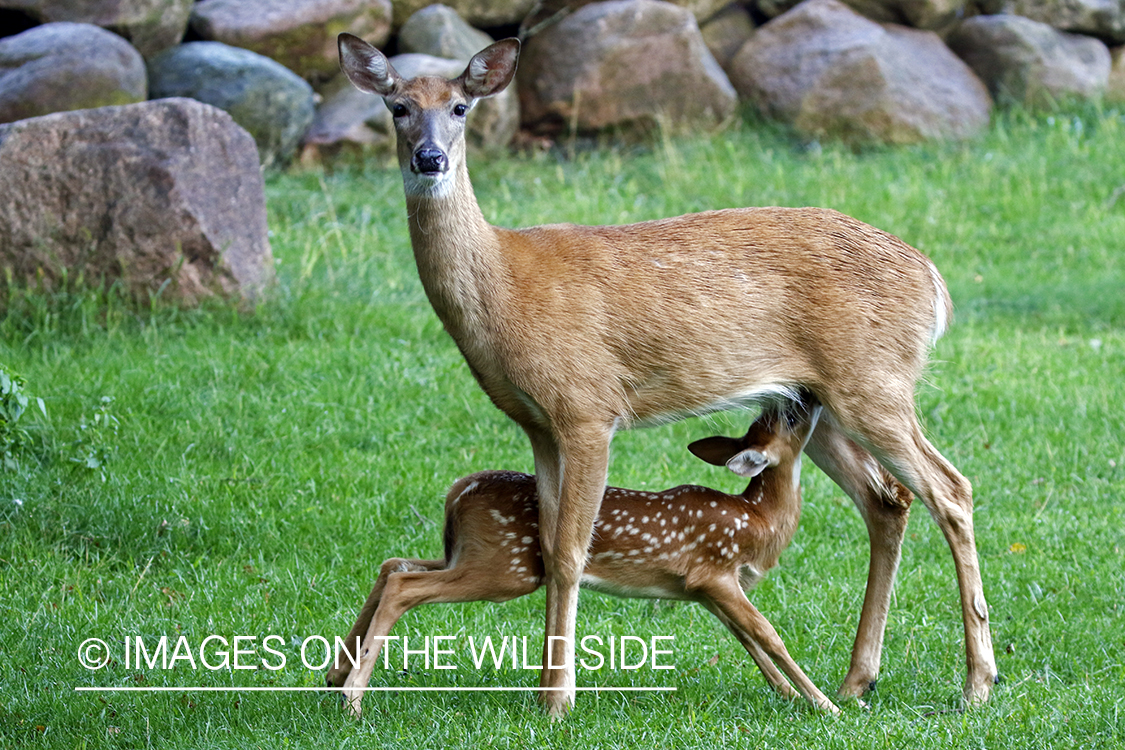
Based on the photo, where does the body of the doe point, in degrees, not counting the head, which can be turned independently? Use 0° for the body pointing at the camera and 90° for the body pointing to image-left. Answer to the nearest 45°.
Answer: approximately 90°

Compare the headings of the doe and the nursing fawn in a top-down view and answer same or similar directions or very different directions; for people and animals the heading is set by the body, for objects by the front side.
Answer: very different directions

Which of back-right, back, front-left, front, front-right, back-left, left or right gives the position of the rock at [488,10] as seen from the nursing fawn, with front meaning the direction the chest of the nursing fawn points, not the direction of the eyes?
left

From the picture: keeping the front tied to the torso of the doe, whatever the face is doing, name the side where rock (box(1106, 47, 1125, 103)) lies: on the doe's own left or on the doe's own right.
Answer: on the doe's own right

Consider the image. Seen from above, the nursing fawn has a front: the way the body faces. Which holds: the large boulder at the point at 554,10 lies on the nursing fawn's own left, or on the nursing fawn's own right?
on the nursing fawn's own left

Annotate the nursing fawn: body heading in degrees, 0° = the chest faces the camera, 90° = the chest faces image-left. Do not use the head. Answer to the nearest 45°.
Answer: approximately 270°

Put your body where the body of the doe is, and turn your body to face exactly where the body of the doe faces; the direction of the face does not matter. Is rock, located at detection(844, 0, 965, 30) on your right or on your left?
on your right

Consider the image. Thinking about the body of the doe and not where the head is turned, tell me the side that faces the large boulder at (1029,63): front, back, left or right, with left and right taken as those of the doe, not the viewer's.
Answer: right

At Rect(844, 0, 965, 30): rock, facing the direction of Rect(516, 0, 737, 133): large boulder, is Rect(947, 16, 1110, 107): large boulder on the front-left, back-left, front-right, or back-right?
back-left

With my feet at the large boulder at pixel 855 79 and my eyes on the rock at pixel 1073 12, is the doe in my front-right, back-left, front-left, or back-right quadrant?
back-right

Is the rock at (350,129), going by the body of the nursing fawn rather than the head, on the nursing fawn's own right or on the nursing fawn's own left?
on the nursing fawn's own left

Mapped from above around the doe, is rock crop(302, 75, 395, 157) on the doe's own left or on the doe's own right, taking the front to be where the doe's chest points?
on the doe's own right

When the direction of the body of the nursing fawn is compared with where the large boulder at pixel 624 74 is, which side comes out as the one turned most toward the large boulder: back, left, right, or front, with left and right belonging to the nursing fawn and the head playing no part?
left

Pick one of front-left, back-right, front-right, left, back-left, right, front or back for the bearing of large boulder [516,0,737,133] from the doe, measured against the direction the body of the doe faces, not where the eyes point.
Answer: right

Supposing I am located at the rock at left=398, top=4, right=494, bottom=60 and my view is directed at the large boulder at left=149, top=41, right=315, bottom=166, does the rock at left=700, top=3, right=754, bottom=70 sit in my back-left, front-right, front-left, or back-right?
back-left
